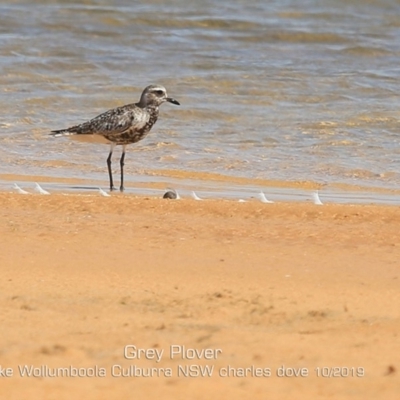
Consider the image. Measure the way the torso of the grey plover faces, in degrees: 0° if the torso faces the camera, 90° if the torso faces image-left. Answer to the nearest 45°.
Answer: approximately 270°
